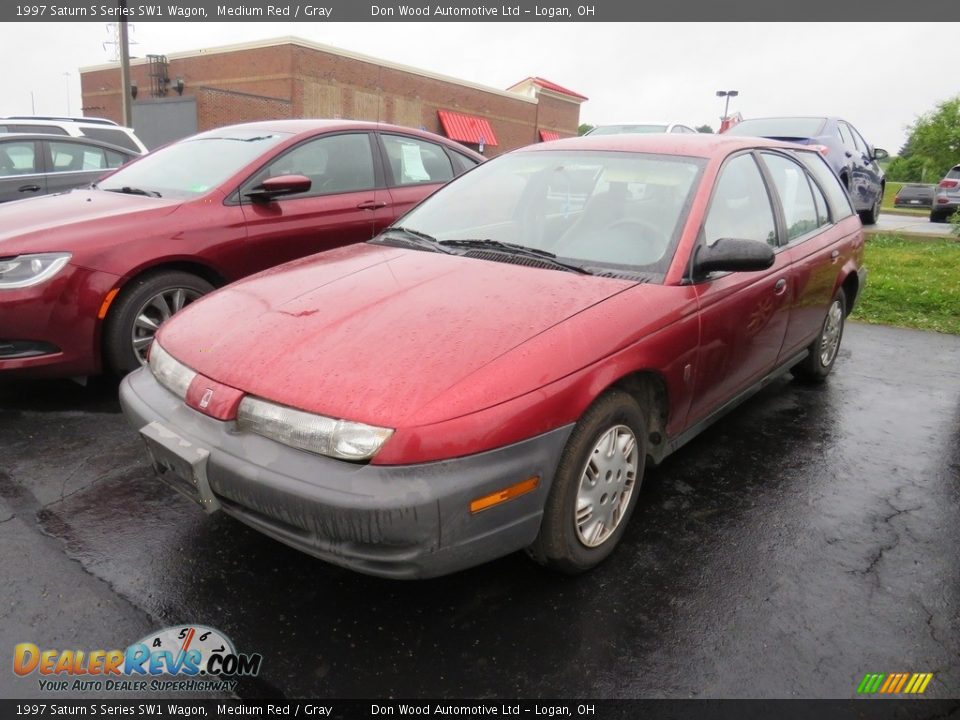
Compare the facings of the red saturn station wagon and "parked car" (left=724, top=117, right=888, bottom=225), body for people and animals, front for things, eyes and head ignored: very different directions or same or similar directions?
very different directions

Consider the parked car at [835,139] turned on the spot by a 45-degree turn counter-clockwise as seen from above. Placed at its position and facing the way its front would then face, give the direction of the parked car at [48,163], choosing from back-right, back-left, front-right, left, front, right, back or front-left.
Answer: back-left

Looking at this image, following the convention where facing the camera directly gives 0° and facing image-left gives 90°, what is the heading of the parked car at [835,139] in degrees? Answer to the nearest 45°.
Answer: approximately 225°

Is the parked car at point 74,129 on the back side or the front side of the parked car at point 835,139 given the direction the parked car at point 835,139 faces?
on the back side

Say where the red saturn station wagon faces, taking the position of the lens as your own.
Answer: facing the viewer and to the left of the viewer

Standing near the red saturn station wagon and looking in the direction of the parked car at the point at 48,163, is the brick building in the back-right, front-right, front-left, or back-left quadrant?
front-right

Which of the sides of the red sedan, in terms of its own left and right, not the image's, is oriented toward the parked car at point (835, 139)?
back

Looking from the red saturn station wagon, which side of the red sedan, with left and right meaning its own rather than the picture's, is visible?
left

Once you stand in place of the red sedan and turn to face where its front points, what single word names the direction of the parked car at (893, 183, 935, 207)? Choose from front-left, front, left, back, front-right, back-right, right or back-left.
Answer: back

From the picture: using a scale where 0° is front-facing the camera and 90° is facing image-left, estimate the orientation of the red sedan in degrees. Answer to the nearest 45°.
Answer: approximately 45°

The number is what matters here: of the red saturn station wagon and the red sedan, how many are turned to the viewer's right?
0

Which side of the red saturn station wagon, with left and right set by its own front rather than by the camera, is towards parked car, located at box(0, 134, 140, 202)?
right

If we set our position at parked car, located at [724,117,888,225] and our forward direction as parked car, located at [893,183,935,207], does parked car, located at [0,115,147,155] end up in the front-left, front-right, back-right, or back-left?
back-left
